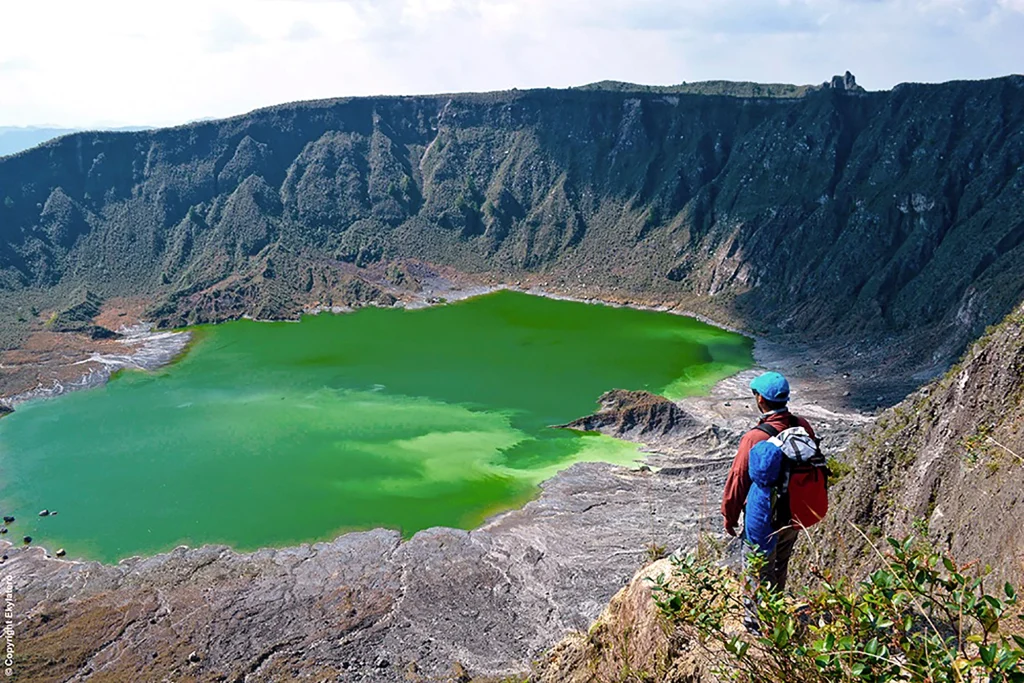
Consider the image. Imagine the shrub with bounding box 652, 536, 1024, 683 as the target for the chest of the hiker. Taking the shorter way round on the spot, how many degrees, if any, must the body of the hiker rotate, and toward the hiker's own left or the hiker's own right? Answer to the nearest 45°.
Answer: approximately 135° to the hiker's own left

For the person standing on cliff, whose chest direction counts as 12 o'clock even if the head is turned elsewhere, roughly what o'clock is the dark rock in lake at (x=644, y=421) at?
The dark rock in lake is roughly at 1 o'clock from the person standing on cliff.

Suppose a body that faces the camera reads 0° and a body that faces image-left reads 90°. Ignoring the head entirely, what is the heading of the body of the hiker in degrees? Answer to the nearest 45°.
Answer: approximately 135°

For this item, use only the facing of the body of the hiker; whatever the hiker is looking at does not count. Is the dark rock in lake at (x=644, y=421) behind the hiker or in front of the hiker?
in front

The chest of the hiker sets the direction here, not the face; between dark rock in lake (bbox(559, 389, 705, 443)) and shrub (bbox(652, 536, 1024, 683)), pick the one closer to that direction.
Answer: the dark rock in lake

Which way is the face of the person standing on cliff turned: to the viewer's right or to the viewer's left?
to the viewer's left
